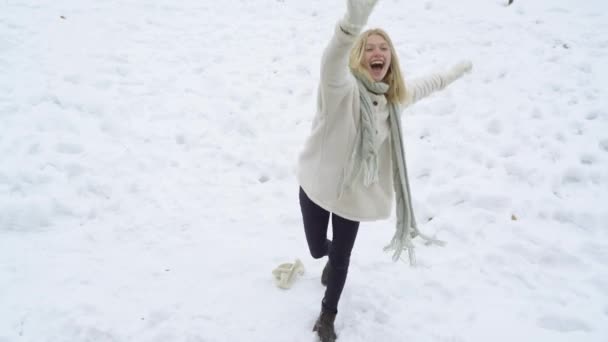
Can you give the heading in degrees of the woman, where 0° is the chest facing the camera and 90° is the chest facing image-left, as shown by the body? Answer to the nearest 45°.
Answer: approximately 315°
